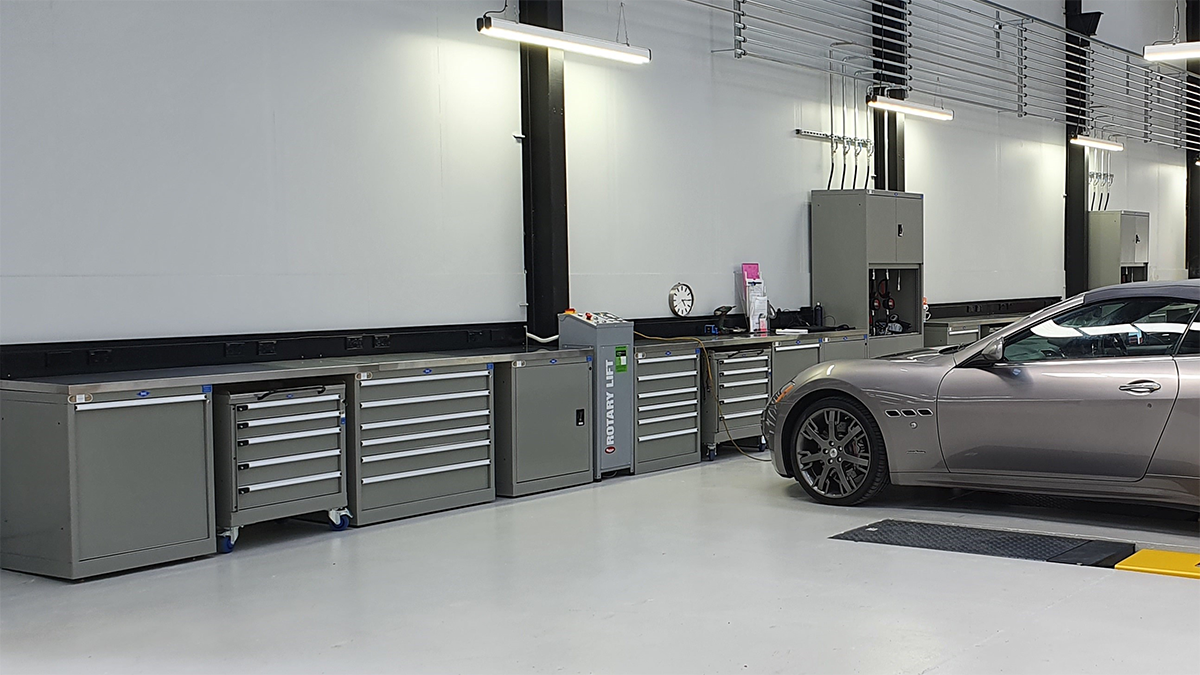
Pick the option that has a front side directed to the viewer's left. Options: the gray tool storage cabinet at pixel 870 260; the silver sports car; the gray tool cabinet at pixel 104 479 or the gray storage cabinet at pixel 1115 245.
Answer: the silver sports car

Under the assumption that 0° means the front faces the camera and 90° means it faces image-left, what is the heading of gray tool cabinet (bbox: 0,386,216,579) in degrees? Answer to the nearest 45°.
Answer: approximately 315°

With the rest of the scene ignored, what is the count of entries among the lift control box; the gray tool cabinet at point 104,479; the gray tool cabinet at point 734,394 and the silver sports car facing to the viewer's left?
1

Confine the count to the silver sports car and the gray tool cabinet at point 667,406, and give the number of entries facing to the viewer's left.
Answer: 1

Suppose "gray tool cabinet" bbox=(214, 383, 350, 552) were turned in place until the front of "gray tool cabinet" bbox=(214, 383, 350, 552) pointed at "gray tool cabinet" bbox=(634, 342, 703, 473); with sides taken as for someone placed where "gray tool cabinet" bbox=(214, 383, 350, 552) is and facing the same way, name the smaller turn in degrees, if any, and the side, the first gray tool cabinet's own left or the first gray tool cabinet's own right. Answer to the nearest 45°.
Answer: approximately 90° to the first gray tool cabinet's own left

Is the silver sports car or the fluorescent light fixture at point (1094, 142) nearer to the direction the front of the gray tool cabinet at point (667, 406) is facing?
the silver sports car

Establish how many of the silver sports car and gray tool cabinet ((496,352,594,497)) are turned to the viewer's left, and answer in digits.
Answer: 1

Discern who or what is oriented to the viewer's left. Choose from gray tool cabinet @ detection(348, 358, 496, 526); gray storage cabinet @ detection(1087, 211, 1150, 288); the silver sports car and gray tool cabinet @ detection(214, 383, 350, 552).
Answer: the silver sports car

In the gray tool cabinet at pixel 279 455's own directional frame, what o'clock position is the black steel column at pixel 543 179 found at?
The black steel column is roughly at 9 o'clock from the gray tool cabinet.

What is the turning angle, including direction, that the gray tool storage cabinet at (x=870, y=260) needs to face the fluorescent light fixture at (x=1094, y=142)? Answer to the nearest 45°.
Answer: approximately 90° to its left

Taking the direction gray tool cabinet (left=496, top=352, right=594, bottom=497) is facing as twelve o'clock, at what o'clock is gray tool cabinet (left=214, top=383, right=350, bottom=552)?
gray tool cabinet (left=214, top=383, right=350, bottom=552) is roughly at 3 o'clock from gray tool cabinet (left=496, top=352, right=594, bottom=497).

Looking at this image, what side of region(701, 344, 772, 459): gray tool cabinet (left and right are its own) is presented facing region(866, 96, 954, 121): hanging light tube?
left

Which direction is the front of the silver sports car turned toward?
to the viewer's left
